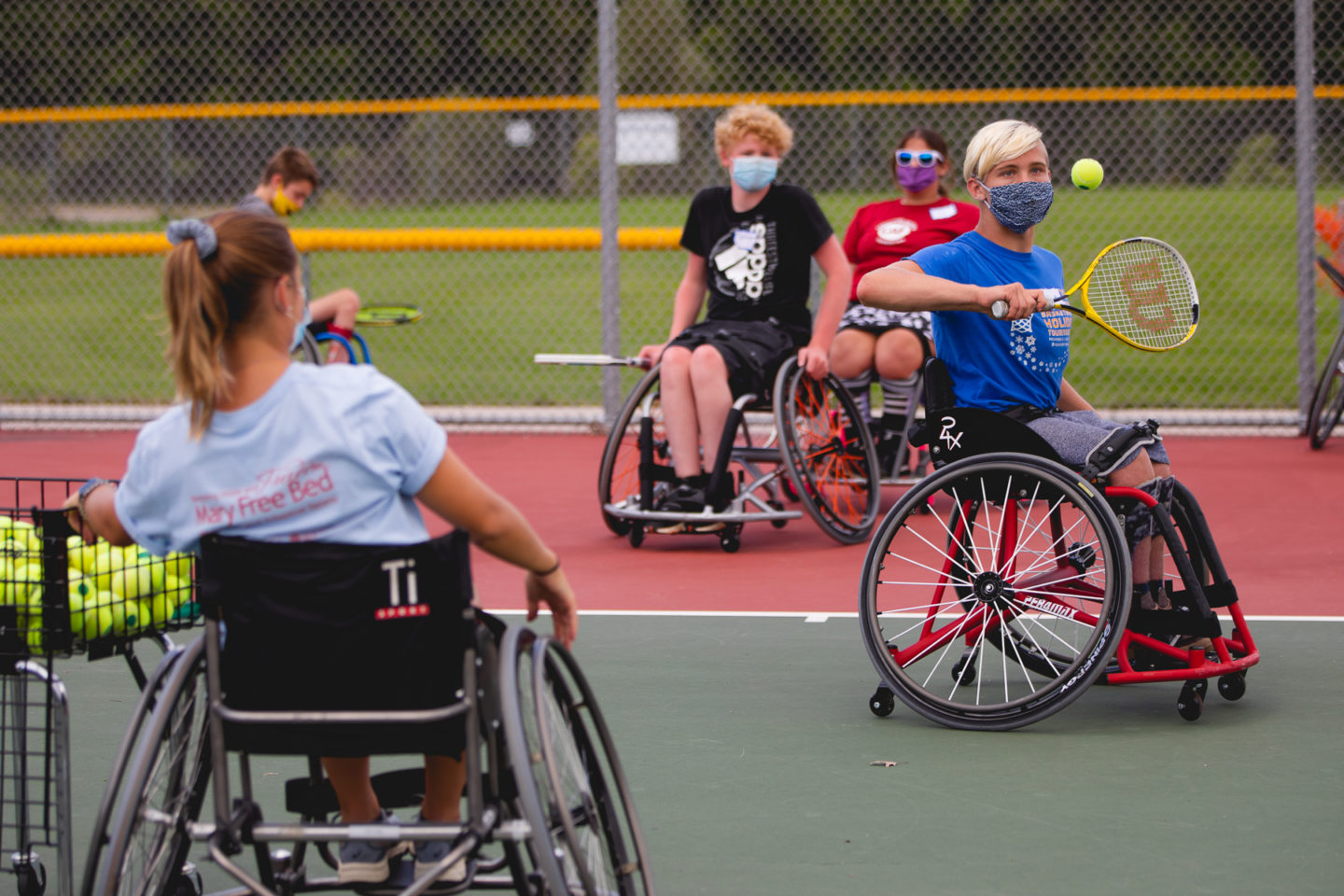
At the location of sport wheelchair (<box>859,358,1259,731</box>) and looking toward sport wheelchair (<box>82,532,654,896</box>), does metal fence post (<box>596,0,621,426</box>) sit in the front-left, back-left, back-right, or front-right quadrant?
back-right

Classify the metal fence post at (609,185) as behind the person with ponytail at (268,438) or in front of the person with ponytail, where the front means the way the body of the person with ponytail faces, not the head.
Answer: in front

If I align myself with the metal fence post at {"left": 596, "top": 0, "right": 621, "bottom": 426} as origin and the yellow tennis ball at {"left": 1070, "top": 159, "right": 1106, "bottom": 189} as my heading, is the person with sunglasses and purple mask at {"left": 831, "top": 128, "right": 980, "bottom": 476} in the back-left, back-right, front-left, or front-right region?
front-left

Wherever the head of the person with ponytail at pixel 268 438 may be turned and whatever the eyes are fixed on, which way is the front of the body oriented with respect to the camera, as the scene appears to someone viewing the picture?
away from the camera

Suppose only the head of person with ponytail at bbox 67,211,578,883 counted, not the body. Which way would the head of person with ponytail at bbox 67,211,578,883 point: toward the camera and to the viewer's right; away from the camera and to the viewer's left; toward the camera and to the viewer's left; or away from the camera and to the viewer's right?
away from the camera and to the viewer's right

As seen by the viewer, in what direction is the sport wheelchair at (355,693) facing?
away from the camera

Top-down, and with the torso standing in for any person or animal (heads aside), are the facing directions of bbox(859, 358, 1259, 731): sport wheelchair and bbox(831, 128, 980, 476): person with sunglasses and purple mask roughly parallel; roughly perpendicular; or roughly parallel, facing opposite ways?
roughly perpendicular

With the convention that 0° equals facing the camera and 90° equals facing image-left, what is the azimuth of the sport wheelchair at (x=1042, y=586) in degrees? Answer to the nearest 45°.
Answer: approximately 270°

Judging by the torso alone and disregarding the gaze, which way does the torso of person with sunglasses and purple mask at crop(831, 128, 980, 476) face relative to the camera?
toward the camera

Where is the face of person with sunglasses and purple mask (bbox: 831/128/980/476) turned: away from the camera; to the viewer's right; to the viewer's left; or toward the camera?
toward the camera
